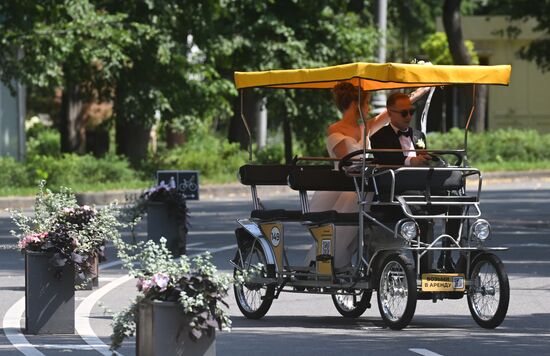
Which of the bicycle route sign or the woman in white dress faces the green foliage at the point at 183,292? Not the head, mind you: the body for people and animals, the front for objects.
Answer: the bicycle route sign

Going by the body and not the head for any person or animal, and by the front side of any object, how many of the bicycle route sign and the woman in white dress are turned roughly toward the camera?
1

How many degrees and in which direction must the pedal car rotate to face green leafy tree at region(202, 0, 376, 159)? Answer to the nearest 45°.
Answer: approximately 135° to its left

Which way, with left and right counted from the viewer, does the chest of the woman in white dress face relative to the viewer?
facing away from the viewer and to the right of the viewer

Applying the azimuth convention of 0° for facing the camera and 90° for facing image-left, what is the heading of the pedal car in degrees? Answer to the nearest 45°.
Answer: approximately 315°

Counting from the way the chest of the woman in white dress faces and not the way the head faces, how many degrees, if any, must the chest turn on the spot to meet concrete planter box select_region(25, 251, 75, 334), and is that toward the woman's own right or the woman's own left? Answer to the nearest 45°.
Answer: approximately 180°

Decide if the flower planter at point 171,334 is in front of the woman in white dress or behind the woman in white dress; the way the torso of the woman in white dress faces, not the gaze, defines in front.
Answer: behind

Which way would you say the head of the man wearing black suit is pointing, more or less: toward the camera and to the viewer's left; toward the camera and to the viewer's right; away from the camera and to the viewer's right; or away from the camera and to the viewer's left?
toward the camera and to the viewer's right

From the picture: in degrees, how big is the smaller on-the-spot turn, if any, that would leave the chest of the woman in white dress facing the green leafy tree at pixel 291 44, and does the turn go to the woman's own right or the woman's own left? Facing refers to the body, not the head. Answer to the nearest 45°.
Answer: approximately 45° to the woman's own left

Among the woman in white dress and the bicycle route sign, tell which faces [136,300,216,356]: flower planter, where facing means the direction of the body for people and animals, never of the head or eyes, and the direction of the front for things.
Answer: the bicycle route sign
